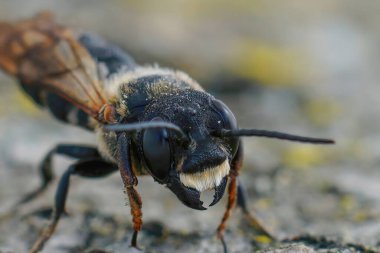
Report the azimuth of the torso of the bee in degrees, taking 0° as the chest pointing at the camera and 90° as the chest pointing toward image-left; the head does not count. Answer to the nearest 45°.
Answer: approximately 315°
